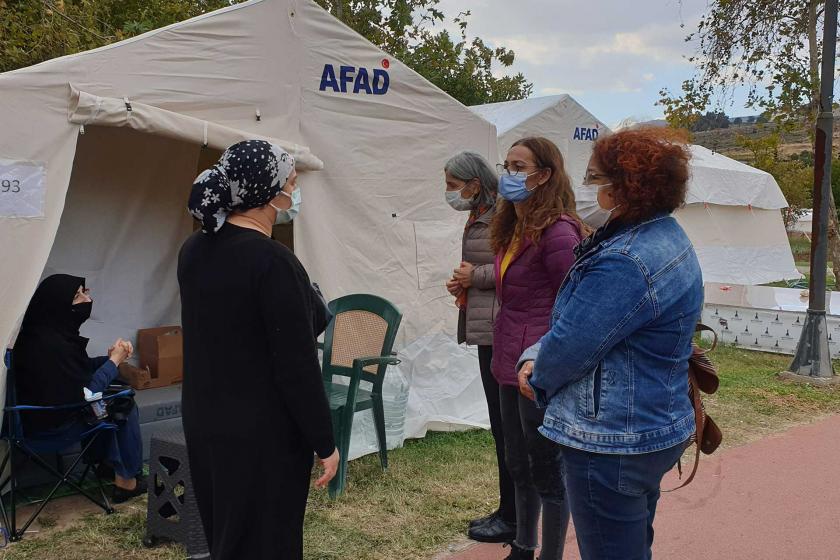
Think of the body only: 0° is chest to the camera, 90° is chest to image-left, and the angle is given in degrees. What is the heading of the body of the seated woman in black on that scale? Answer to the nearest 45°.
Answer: approximately 270°

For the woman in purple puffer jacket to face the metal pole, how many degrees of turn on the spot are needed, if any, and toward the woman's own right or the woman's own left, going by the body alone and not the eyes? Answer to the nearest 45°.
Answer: approximately 180°

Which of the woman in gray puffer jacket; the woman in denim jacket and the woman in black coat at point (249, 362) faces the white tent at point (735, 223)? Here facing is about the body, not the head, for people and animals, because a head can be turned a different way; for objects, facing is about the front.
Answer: the woman in black coat

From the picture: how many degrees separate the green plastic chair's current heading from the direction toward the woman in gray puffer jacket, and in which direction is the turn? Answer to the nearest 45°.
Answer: approximately 90° to its left

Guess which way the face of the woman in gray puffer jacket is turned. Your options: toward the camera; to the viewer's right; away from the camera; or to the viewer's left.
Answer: to the viewer's left

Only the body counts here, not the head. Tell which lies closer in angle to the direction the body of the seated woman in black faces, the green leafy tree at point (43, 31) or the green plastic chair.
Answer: the green plastic chair

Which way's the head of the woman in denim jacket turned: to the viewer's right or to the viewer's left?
to the viewer's left

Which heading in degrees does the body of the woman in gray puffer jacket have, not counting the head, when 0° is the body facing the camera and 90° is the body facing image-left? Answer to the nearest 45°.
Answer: approximately 90°

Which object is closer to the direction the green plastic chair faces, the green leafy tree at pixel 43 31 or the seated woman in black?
the seated woman in black

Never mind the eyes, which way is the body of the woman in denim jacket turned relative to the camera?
to the viewer's left

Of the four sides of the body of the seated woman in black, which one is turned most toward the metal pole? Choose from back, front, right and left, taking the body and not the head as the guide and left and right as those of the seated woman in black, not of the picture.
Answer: front

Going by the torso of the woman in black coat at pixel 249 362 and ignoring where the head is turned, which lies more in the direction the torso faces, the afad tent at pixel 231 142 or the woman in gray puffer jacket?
the woman in gray puffer jacket

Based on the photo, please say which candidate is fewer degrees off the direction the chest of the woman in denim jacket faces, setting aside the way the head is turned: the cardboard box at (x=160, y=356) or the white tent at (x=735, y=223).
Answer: the cardboard box

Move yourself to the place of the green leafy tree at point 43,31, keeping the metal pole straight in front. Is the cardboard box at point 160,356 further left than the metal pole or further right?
right
